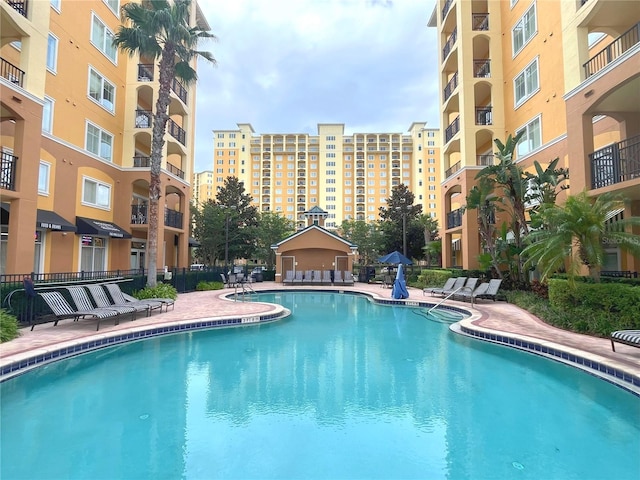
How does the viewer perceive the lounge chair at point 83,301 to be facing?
facing the viewer and to the right of the viewer

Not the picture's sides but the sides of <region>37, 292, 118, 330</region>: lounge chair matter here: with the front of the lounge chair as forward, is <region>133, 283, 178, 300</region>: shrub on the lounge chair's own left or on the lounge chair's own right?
on the lounge chair's own left

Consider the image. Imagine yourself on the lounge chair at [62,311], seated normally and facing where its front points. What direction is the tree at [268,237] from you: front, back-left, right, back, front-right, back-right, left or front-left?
left

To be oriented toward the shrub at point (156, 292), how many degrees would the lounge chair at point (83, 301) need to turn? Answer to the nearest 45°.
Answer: approximately 90° to its left

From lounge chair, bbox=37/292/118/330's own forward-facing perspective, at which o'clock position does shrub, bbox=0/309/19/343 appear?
The shrub is roughly at 3 o'clock from the lounge chair.

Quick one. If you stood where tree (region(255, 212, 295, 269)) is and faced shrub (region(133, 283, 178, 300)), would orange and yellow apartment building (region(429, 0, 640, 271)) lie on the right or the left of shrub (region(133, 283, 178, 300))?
left

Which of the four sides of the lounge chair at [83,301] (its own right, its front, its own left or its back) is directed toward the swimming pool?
front

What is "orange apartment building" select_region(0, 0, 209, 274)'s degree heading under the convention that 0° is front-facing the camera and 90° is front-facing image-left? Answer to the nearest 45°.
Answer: approximately 315°

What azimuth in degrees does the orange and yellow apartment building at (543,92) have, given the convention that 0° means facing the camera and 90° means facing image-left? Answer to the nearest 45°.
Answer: approximately 45°

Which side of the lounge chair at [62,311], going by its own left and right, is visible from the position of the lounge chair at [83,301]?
left

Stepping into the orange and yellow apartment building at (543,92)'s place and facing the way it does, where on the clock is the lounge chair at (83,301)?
The lounge chair is roughly at 12 o'clock from the orange and yellow apartment building.
